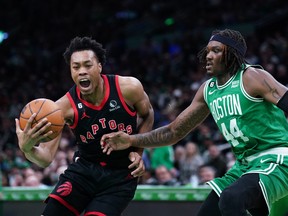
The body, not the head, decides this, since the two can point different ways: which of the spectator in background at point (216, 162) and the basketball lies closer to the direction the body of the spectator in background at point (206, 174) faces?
the basketball

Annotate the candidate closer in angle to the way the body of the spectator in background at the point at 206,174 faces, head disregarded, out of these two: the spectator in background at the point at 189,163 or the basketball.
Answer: the basketball

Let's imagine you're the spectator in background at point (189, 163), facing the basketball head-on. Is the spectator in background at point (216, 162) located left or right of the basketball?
left

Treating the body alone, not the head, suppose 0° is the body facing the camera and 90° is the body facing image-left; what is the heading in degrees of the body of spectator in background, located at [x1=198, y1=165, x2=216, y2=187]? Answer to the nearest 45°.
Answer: approximately 0°

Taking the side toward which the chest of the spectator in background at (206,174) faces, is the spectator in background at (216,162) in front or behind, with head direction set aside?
behind
